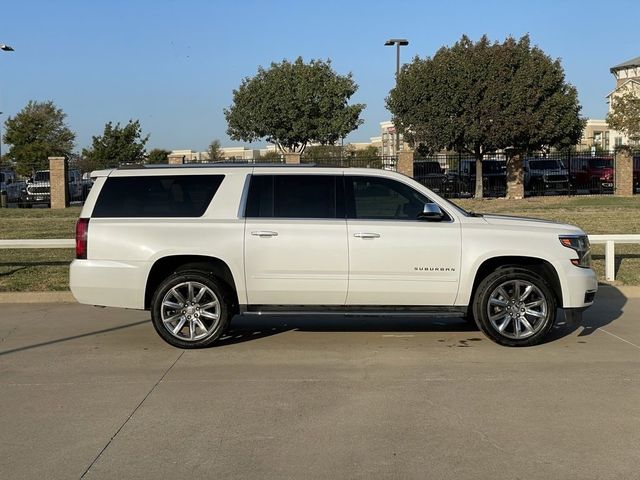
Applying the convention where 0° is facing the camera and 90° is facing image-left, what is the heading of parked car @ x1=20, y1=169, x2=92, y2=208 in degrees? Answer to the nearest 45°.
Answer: approximately 45°

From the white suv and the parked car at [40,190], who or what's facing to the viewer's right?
the white suv

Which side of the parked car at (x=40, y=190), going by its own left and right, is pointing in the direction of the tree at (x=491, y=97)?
left

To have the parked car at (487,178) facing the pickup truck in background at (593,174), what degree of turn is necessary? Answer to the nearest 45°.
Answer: approximately 90° to its left

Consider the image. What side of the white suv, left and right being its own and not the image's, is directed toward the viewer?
right

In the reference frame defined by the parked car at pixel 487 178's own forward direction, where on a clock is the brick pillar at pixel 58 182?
The brick pillar is roughly at 2 o'clock from the parked car.

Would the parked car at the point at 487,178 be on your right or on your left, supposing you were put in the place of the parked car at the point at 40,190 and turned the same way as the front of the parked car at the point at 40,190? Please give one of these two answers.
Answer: on your left

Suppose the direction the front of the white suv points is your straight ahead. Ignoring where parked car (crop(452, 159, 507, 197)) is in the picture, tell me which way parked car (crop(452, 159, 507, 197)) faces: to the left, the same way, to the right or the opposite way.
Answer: to the right
